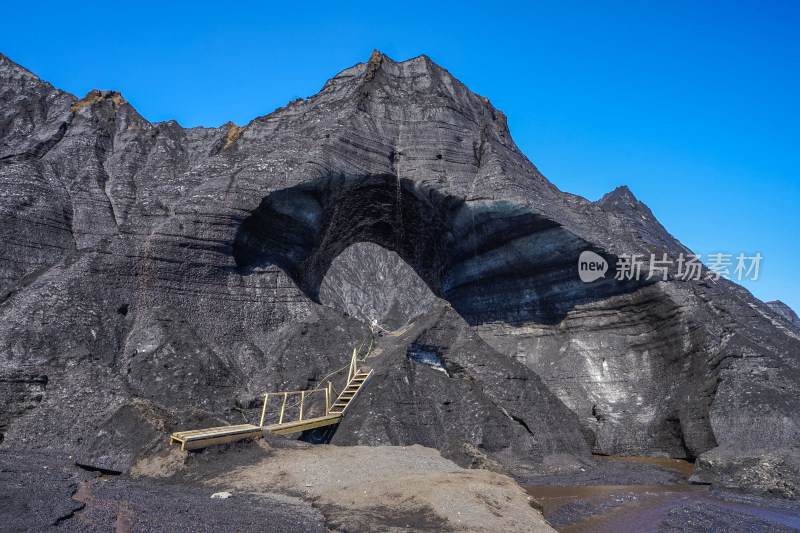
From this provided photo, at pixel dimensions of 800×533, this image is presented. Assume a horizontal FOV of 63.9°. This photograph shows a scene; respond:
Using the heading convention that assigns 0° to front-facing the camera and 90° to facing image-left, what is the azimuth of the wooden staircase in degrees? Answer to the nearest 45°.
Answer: approximately 45°

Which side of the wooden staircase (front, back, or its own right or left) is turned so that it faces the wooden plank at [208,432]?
front
